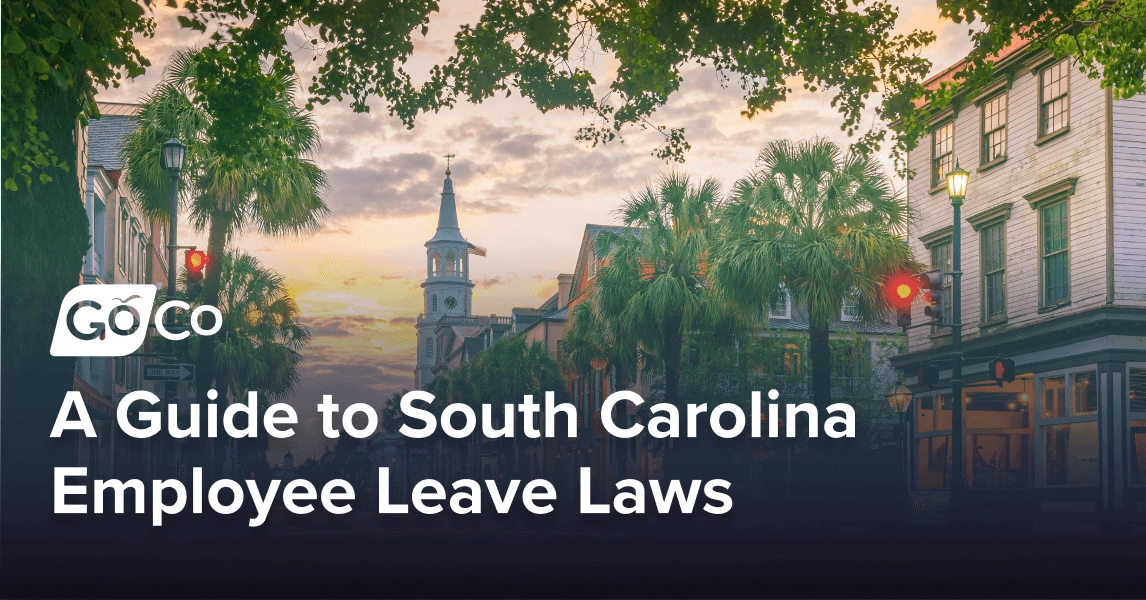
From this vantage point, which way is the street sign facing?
toward the camera

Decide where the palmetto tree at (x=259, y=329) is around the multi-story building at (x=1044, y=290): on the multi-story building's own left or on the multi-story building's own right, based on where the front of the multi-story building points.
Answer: on the multi-story building's own right

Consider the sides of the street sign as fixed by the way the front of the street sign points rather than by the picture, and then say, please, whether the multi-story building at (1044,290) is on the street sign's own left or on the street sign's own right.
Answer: on the street sign's own left

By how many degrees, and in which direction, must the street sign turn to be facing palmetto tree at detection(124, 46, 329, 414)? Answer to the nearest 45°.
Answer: approximately 180°

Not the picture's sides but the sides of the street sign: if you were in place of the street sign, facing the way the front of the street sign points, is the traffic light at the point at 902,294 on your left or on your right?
on your left

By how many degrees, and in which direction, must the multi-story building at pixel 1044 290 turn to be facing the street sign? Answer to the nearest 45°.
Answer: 0° — it already faces it

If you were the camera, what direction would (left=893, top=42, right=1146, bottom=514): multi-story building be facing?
facing the viewer and to the left of the viewer

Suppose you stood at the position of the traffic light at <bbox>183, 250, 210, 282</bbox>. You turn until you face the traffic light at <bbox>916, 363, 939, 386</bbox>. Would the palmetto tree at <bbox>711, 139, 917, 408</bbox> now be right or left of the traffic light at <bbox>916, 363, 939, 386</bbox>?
left

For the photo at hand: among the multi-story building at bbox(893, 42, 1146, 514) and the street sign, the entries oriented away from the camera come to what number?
0

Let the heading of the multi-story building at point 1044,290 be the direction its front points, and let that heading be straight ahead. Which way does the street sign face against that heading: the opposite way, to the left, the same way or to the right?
to the left
